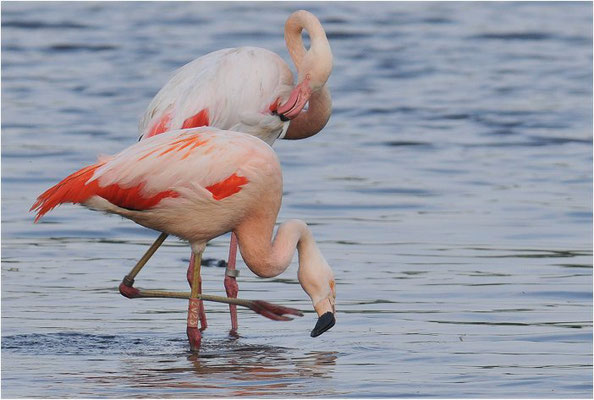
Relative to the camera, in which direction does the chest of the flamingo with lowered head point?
to the viewer's right

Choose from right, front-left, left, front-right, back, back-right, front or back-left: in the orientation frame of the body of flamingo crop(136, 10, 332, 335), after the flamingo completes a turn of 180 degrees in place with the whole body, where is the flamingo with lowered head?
left

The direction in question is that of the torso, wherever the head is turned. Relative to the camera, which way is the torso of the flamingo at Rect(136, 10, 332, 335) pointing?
to the viewer's right
